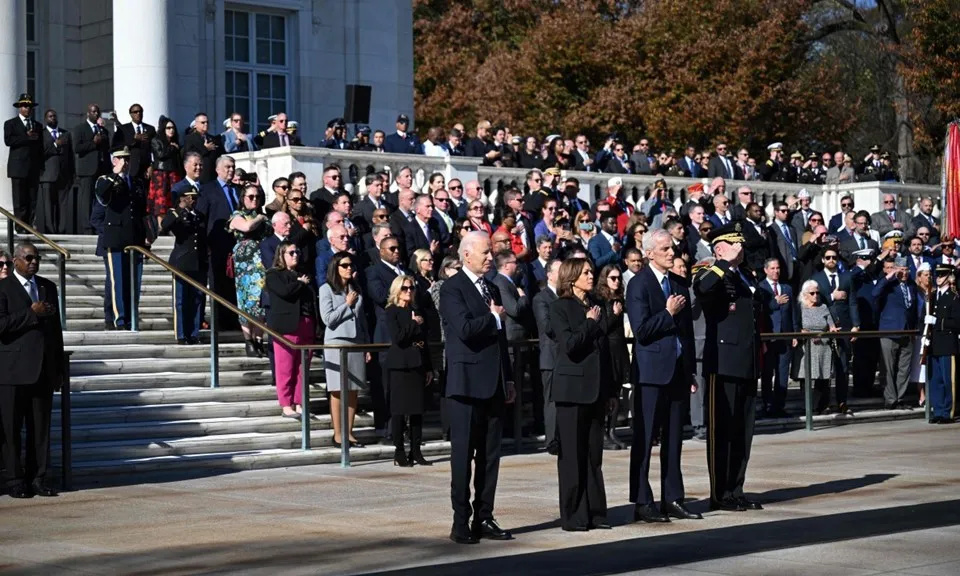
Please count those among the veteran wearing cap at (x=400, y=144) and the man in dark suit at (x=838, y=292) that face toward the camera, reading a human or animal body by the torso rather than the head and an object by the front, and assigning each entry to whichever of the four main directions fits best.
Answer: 2

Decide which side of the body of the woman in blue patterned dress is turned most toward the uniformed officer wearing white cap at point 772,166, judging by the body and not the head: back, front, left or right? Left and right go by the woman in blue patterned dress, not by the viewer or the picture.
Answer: left

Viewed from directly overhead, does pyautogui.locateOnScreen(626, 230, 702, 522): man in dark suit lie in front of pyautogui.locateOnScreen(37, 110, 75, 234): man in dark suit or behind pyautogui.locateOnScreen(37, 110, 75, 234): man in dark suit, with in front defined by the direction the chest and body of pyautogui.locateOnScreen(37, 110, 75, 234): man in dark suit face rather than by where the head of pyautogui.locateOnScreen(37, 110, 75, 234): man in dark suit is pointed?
in front

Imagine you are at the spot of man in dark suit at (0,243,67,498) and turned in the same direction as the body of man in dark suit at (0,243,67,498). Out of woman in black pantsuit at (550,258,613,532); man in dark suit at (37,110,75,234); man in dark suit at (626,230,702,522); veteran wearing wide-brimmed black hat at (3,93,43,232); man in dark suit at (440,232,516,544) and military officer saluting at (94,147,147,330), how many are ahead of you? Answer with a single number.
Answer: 3

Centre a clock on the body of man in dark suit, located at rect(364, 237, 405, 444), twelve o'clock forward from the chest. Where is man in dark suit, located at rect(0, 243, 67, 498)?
man in dark suit, located at rect(0, 243, 67, 498) is roughly at 3 o'clock from man in dark suit, located at rect(364, 237, 405, 444).

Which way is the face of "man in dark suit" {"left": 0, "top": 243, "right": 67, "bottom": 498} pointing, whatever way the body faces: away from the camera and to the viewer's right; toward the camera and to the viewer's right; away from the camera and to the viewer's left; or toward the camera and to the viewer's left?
toward the camera and to the viewer's right

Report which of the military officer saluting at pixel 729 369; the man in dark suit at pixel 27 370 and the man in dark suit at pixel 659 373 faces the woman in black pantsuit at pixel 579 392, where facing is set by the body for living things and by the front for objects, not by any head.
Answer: the man in dark suit at pixel 27 370

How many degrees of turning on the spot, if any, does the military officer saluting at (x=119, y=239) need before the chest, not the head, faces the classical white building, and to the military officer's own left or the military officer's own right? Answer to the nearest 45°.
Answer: approximately 135° to the military officer's own left

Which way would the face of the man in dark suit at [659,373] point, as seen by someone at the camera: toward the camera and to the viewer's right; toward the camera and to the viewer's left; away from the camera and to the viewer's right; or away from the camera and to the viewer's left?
toward the camera and to the viewer's right

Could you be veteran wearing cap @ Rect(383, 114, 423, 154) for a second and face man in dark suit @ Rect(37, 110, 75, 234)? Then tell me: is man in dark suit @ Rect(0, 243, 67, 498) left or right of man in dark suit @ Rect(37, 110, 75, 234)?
left

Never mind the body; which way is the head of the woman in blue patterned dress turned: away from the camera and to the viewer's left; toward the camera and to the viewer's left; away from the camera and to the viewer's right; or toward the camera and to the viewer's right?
toward the camera and to the viewer's right

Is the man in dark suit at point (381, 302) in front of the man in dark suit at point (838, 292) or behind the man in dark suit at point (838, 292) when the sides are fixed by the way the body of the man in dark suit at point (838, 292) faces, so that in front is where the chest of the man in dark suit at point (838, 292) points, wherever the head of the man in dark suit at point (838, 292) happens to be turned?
in front

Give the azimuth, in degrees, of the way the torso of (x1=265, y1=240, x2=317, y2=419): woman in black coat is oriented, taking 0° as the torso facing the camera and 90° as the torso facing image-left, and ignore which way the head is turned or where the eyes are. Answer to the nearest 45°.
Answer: approximately 315°

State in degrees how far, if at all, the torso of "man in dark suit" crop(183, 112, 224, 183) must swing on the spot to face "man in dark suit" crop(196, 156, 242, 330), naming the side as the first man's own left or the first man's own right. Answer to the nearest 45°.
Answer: approximately 45° to the first man's own right

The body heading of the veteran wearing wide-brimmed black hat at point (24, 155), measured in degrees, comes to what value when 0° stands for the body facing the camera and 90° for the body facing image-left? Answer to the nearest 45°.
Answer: approximately 315°

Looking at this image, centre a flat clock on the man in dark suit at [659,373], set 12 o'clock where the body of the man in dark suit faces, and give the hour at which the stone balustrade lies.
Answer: The stone balustrade is roughly at 7 o'clock from the man in dark suit.

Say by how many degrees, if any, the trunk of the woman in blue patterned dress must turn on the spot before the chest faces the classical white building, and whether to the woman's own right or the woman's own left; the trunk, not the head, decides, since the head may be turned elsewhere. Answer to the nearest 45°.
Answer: approximately 135° to the woman's own left
